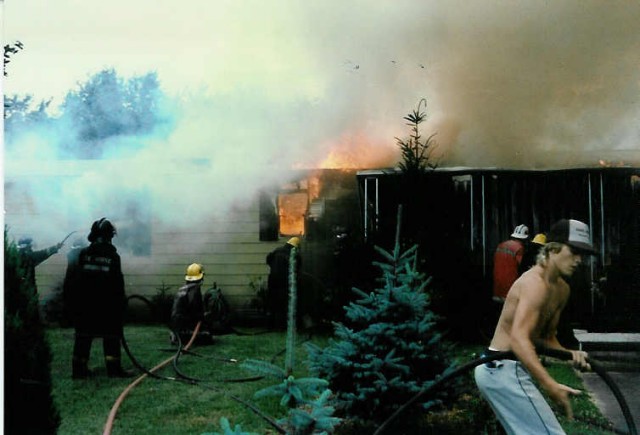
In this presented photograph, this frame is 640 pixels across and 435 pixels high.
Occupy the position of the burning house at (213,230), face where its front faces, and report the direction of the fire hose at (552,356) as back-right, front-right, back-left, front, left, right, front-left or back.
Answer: front-left

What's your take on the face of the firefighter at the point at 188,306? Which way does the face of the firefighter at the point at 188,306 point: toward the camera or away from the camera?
away from the camera

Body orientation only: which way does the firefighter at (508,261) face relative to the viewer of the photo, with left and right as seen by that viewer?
facing away from the viewer and to the right of the viewer

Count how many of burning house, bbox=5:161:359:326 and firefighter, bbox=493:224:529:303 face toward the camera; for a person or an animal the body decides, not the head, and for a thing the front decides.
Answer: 1

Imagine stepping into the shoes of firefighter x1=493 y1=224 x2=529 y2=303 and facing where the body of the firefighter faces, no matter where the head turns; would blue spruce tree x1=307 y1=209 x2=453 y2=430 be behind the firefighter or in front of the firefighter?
behind

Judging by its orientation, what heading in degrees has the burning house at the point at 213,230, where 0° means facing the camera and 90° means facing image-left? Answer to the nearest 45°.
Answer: approximately 0°
